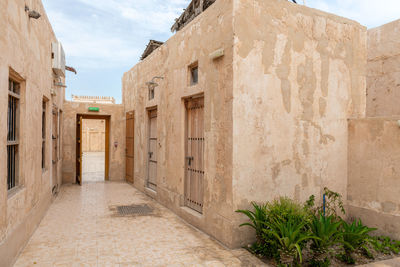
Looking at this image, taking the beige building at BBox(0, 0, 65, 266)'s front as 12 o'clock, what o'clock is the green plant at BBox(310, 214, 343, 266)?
The green plant is roughly at 1 o'clock from the beige building.

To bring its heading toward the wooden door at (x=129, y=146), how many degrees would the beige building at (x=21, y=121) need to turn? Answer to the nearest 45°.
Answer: approximately 45° to its left

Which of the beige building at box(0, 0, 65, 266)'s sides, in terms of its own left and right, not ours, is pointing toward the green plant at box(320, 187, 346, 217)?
front

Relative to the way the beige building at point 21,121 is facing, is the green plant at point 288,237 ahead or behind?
ahead

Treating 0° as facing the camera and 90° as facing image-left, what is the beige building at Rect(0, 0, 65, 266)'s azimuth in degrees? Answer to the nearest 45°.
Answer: approximately 270°

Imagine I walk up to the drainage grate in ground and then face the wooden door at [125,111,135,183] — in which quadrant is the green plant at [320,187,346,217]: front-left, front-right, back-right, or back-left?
back-right

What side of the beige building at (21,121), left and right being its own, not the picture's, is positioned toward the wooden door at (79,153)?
left

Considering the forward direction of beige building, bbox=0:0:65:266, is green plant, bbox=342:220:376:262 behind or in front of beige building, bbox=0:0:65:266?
in front

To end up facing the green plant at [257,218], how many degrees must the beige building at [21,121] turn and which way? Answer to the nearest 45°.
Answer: approximately 45° to its right
